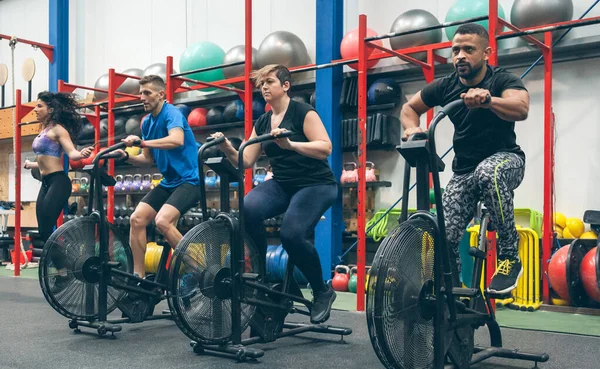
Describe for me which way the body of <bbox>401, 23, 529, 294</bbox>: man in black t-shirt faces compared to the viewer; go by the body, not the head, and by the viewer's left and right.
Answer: facing the viewer and to the left of the viewer

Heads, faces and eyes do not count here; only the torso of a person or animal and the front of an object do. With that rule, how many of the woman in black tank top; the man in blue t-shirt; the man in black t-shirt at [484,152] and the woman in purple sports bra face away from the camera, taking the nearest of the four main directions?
0

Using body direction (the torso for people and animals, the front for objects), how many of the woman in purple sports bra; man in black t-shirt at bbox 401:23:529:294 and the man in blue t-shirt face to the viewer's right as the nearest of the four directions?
0

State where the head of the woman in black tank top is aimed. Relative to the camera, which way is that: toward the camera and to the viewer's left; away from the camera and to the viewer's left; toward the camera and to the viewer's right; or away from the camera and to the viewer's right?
toward the camera and to the viewer's left

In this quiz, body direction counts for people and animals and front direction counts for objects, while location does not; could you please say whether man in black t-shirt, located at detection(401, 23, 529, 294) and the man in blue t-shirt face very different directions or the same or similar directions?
same or similar directions

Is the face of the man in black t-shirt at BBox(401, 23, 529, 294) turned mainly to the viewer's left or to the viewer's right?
to the viewer's left

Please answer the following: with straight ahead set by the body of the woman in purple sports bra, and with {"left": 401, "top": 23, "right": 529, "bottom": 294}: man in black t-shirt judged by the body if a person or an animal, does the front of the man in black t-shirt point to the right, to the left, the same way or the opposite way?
the same way

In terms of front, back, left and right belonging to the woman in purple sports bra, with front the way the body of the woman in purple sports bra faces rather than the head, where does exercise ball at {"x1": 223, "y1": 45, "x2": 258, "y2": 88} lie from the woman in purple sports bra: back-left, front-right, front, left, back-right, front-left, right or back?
back-right

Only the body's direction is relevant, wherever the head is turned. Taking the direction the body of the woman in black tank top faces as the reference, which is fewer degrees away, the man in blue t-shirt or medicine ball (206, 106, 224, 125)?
the man in blue t-shirt

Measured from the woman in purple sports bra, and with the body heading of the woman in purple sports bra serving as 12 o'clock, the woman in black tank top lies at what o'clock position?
The woman in black tank top is roughly at 8 o'clock from the woman in purple sports bra.

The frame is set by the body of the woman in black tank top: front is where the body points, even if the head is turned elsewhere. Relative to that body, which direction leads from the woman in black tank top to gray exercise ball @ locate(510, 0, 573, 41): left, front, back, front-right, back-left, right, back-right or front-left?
back

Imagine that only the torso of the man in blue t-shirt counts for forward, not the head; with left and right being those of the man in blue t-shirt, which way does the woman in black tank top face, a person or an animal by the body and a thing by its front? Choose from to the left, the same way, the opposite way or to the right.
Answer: the same way

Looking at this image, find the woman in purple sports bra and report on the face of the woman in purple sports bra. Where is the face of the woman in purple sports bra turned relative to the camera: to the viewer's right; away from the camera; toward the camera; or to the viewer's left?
to the viewer's left

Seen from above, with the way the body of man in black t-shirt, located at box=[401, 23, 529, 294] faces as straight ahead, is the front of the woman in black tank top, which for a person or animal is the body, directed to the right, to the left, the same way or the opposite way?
the same way

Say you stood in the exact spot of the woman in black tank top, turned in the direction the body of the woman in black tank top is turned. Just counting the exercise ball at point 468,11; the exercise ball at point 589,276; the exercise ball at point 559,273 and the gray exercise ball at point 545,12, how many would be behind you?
4
